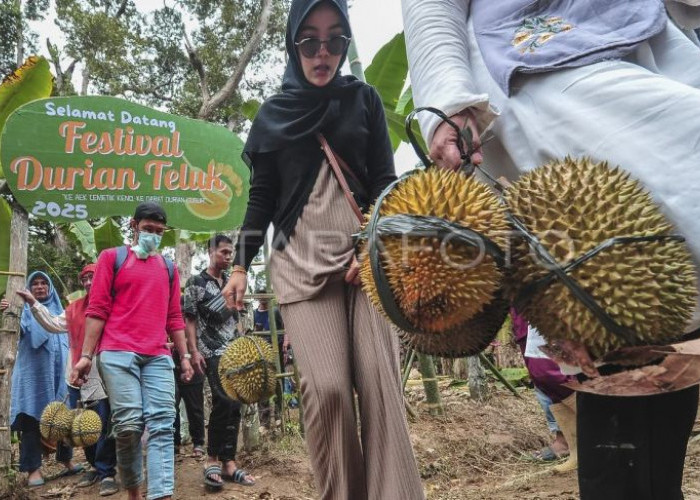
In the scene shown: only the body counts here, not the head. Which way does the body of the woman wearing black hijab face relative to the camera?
toward the camera

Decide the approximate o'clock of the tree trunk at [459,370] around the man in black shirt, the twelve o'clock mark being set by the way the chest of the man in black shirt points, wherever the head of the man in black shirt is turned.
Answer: The tree trunk is roughly at 9 o'clock from the man in black shirt.

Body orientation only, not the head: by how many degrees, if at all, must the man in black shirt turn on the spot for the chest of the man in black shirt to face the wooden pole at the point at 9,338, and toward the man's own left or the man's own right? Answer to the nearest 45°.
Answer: approximately 135° to the man's own right

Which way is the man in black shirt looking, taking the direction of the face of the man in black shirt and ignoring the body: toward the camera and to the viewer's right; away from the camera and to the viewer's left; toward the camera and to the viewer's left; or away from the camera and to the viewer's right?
toward the camera and to the viewer's right

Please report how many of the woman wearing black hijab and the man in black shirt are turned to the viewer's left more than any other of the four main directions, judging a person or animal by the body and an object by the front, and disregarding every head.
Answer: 0

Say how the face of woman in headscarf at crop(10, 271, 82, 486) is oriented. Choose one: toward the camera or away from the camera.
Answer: toward the camera

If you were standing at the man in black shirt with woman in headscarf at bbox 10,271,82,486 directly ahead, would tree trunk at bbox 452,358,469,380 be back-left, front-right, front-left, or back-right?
back-right

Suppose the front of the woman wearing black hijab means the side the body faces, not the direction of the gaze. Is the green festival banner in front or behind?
behind

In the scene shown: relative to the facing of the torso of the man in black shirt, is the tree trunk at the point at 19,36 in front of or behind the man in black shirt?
behind

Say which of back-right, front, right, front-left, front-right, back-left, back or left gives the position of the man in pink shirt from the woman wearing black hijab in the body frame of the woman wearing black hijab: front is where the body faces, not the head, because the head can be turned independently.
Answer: back-right
